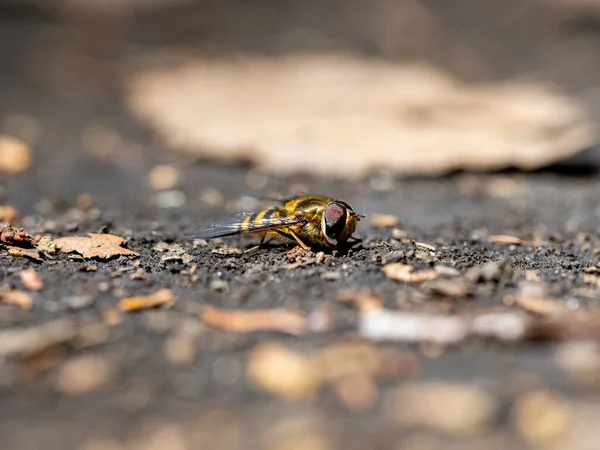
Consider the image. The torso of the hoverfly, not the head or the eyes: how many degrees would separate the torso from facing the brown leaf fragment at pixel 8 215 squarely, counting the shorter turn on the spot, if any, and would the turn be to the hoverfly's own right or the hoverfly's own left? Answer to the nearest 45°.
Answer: approximately 180°

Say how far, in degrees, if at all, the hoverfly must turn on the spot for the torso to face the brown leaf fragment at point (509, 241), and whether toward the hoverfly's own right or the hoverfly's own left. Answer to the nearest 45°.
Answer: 0° — it already faces it

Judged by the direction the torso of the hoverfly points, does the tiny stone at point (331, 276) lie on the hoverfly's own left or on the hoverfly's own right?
on the hoverfly's own right

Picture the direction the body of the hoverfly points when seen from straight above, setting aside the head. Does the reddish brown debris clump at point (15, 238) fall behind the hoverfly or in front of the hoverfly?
behind

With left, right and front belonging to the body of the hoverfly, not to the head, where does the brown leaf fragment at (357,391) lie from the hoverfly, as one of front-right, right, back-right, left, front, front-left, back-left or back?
right

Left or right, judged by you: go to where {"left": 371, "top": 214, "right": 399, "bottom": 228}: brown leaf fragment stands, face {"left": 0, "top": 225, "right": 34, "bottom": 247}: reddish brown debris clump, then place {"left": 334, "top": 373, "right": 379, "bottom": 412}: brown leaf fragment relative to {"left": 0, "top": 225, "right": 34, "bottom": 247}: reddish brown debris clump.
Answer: left

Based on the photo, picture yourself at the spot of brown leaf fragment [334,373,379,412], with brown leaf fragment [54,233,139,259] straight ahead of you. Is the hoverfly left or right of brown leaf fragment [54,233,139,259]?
right

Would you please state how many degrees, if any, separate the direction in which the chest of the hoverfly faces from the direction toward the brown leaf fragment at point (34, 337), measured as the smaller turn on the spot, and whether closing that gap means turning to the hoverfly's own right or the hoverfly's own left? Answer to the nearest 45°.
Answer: approximately 135° to the hoverfly's own right

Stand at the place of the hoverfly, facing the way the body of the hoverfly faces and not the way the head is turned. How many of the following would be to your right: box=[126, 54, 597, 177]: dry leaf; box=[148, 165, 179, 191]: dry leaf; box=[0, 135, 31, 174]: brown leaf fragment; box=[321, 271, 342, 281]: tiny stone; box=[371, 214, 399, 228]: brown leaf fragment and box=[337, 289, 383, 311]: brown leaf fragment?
2

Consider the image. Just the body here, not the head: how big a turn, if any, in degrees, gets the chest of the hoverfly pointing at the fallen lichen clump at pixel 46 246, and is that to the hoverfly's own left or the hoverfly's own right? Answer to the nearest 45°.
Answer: approximately 180°

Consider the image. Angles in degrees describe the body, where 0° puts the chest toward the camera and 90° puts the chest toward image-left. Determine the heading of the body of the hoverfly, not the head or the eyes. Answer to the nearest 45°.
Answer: approximately 270°

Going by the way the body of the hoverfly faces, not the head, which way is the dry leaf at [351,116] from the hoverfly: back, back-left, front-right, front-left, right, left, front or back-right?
left

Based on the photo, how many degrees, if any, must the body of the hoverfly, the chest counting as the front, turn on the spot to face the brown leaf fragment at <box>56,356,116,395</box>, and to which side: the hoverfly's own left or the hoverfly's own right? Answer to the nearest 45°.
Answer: approximately 135° to the hoverfly's own right

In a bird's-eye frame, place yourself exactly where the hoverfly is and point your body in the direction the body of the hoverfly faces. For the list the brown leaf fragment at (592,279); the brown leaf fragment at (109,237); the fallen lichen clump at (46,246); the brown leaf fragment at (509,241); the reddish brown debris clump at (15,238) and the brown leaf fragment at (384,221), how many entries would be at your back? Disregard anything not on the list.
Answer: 3

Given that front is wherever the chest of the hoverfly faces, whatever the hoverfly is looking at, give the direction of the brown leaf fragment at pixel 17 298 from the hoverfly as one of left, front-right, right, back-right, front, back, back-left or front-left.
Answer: back-right

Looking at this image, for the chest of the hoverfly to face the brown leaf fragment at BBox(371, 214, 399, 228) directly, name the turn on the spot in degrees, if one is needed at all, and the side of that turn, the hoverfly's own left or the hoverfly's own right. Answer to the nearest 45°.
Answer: approximately 45° to the hoverfly's own left

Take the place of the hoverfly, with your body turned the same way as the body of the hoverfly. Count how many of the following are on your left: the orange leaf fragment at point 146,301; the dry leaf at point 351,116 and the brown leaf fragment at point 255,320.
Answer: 1

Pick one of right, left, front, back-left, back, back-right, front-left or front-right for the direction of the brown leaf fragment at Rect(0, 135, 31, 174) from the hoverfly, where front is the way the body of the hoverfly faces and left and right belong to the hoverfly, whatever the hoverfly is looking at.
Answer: back-left
